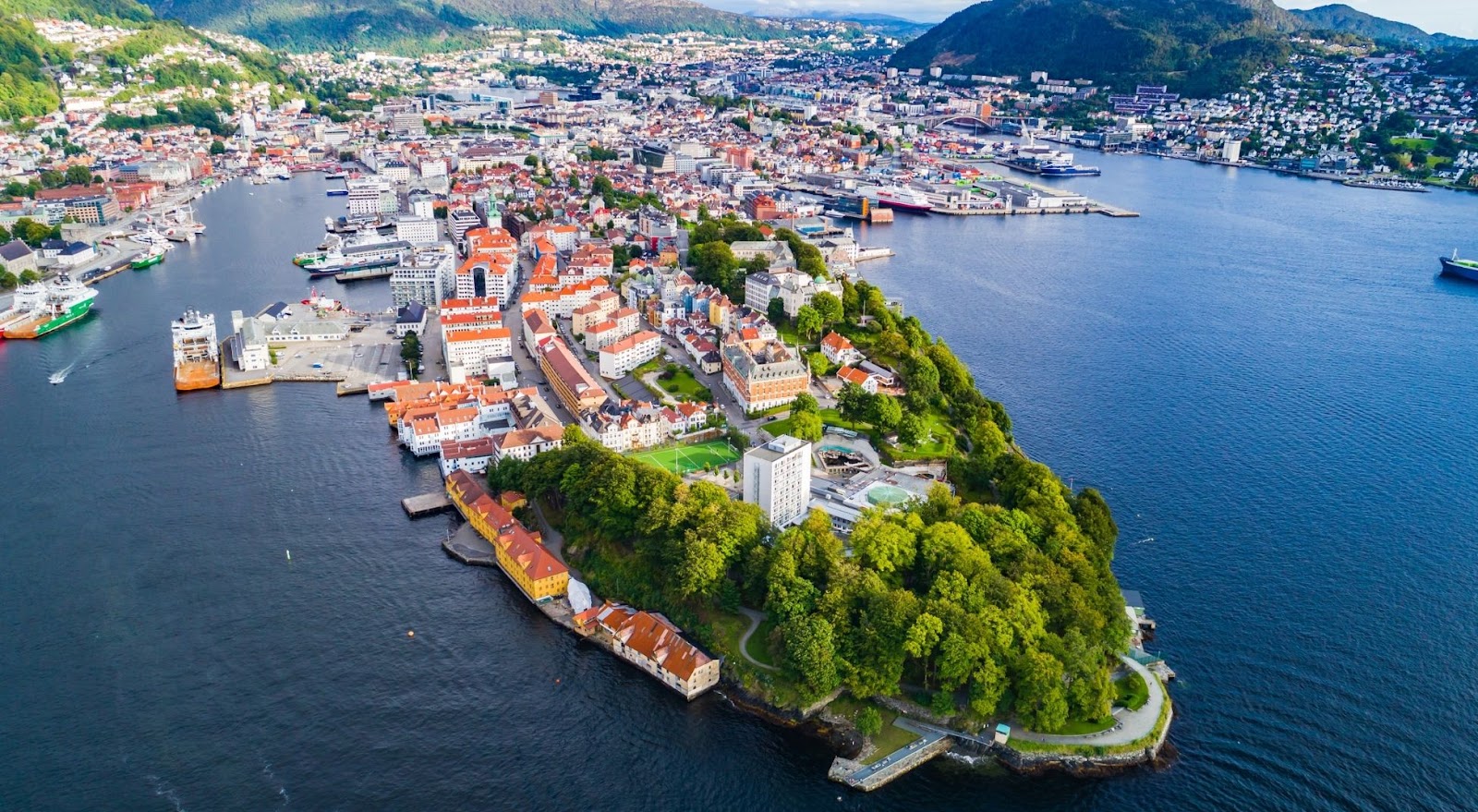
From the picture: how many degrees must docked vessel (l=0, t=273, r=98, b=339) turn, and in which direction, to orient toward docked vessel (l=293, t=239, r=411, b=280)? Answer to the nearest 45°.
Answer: approximately 45° to its right

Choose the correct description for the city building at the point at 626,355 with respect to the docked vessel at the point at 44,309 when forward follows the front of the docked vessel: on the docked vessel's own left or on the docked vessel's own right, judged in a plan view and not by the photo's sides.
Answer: on the docked vessel's own right

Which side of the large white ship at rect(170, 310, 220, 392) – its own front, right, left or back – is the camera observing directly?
back

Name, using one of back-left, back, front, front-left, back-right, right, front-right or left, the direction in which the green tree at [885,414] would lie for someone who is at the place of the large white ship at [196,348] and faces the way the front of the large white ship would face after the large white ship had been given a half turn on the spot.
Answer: front-left

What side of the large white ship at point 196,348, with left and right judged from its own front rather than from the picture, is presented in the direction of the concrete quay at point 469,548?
back

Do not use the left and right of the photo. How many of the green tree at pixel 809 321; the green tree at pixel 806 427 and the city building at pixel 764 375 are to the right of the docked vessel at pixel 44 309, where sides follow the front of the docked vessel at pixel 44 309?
3

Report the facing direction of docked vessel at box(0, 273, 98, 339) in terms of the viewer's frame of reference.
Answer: facing away from the viewer and to the right of the viewer

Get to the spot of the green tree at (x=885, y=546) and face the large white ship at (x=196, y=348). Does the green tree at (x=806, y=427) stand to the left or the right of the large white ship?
right

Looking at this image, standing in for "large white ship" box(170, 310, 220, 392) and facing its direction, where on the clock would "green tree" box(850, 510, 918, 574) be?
The green tree is roughly at 5 o'clock from the large white ship.
